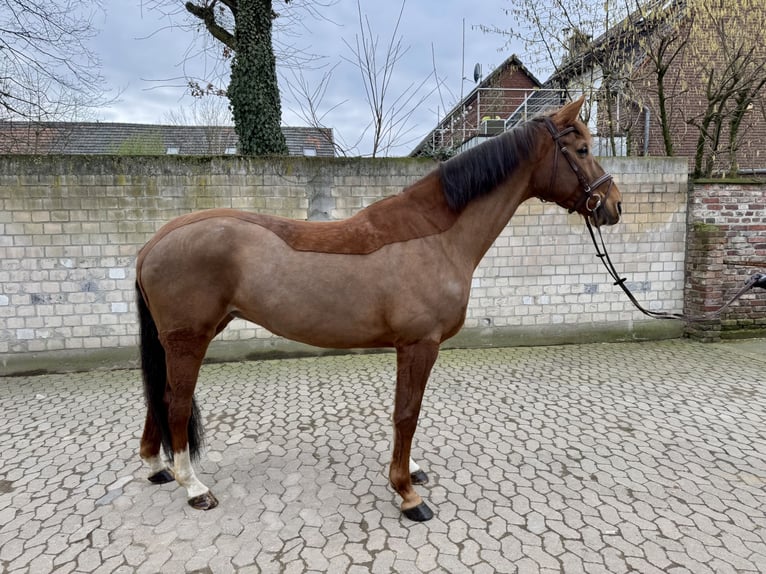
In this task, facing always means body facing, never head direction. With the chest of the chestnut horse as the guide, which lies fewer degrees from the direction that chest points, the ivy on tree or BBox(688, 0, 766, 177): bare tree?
the bare tree

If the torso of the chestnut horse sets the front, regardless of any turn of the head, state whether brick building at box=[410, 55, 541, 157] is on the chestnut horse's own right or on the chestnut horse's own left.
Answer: on the chestnut horse's own left

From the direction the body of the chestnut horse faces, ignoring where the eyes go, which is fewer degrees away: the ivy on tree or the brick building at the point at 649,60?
the brick building

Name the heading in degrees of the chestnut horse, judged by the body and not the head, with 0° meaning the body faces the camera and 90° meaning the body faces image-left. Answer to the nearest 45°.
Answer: approximately 270°

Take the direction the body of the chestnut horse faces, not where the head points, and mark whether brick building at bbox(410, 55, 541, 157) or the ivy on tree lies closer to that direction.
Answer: the brick building

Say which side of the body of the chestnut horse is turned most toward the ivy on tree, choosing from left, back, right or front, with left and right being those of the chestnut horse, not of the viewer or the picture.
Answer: left

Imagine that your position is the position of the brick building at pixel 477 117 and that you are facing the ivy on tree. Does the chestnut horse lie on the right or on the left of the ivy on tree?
left

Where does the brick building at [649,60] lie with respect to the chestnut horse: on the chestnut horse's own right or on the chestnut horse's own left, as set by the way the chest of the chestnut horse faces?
on the chestnut horse's own left

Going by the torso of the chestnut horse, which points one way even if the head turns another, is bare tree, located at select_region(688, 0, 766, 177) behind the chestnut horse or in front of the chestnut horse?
in front

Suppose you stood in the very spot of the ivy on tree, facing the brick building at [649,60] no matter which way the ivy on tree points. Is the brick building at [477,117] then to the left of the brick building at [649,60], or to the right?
left
